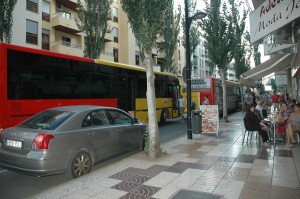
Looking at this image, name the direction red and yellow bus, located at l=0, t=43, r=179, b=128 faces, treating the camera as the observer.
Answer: facing away from the viewer and to the right of the viewer

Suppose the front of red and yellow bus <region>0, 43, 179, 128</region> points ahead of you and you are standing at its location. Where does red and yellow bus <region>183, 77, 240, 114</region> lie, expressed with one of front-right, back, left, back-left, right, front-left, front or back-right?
front

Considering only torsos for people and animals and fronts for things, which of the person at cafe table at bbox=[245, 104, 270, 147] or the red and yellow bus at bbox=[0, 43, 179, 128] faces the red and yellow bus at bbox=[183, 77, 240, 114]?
the red and yellow bus at bbox=[0, 43, 179, 128]

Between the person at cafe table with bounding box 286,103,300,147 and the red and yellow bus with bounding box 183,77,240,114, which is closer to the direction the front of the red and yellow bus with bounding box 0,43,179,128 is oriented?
the red and yellow bus

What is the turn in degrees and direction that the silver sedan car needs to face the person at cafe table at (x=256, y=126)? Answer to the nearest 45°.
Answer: approximately 45° to its right

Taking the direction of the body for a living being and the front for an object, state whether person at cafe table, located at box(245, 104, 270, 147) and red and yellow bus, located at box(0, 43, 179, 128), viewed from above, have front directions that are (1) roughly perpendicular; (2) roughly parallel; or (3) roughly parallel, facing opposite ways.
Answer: roughly perpendicular

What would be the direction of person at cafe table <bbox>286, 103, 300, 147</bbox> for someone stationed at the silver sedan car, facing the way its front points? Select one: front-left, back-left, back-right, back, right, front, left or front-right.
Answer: front-right

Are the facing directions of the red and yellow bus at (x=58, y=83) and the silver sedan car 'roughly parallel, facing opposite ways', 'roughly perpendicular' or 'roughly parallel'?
roughly parallel

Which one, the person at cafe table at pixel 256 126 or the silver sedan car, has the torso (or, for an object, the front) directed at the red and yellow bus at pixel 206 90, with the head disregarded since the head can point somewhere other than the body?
the silver sedan car

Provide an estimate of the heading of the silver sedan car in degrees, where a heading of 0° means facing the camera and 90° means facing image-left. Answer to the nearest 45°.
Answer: approximately 225°
